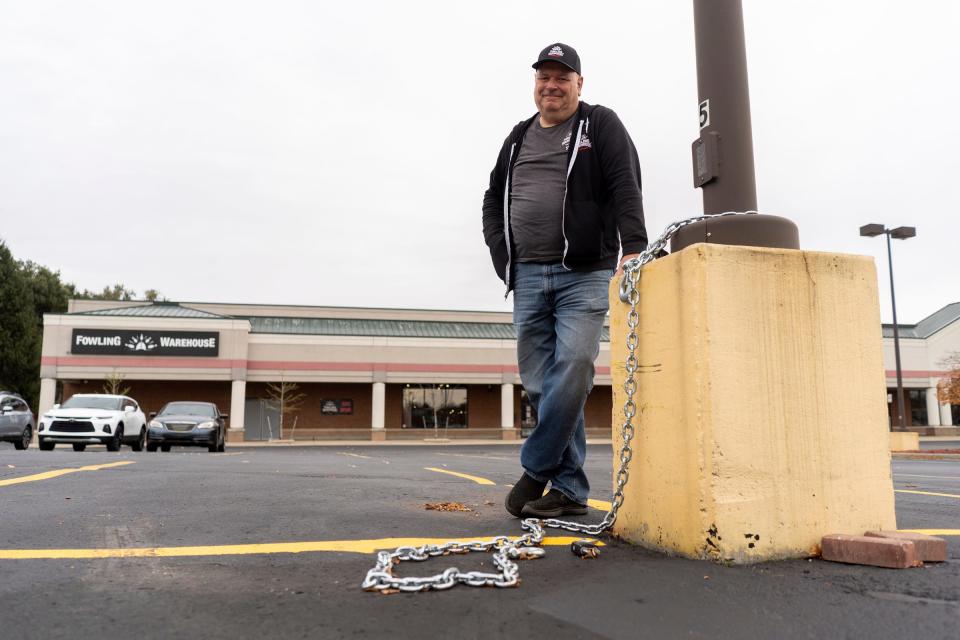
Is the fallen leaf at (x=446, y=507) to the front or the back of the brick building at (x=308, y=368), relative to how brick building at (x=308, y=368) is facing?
to the front

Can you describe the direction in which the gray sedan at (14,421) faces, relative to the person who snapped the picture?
facing the viewer and to the left of the viewer

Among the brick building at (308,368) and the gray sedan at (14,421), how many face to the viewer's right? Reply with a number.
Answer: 0

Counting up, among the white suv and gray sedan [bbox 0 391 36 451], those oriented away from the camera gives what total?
0

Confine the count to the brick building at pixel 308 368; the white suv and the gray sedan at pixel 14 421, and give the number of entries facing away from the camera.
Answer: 0

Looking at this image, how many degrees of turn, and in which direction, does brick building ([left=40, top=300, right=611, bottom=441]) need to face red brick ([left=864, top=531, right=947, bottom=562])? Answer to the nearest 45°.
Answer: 0° — it already faces it

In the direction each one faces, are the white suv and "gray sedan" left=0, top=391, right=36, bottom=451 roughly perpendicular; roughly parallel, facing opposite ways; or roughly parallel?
roughly parallel

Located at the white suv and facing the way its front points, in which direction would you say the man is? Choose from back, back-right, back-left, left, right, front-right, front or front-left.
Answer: front-left

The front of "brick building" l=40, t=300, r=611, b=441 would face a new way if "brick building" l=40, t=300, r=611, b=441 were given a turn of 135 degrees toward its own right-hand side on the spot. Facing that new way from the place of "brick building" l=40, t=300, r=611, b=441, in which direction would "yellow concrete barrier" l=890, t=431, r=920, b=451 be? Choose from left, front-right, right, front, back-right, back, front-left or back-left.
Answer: back

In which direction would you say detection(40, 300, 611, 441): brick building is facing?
toward the camera

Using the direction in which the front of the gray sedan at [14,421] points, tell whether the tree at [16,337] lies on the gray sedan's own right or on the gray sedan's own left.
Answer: on the gray sedan's own right

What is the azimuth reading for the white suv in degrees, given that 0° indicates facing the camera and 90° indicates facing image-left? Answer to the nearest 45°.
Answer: approximately 45°

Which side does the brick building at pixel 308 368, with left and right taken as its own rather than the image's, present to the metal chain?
front

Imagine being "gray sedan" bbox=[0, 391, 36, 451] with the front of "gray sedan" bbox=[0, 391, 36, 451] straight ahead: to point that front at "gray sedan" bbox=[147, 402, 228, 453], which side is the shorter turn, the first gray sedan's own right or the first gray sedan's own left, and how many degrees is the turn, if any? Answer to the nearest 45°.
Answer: approximately 90° to the first gray sedan's own left

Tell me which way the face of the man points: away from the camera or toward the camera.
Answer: toward the camera

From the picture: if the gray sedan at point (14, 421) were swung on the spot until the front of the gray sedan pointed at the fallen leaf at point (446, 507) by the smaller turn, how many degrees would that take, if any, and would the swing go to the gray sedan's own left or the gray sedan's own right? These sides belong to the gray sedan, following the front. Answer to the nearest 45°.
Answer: approximately 45° to the gray sedan's own left

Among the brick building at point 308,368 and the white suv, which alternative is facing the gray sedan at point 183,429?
the brick building

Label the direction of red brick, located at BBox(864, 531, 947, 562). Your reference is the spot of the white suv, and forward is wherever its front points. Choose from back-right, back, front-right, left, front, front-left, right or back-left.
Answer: front-left
